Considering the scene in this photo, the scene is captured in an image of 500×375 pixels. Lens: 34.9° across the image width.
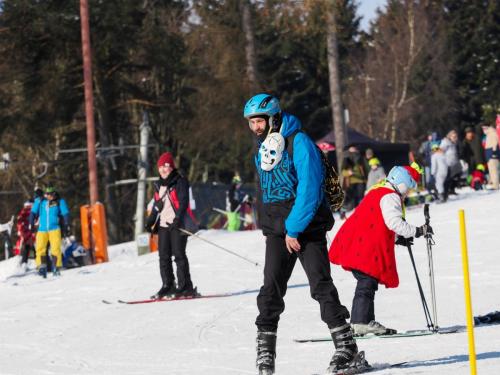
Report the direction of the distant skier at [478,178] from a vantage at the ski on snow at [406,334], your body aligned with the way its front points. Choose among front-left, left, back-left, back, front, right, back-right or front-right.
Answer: left

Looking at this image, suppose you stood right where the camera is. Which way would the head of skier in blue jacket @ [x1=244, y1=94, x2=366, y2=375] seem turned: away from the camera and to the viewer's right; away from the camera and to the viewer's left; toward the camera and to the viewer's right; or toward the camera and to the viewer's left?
toward the camera and to the viewer's left

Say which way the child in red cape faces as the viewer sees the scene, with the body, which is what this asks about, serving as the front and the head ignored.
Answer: to the viewer's right

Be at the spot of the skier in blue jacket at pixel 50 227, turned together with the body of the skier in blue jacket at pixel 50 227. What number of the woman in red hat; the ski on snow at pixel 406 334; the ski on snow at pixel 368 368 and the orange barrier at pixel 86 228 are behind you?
1

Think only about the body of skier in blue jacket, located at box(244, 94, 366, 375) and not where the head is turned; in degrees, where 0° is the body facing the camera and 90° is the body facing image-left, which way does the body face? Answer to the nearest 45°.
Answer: approximately 45°

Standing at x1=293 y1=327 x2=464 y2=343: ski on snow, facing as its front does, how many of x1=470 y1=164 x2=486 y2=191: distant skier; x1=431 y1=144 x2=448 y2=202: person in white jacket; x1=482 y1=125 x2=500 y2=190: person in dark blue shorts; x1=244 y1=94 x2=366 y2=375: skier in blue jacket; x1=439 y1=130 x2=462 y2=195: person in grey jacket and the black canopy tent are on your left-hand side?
5

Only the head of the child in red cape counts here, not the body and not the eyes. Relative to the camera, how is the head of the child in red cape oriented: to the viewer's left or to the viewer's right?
to the viewer's right

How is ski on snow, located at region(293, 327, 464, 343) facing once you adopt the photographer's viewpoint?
facing to the right of the viewer

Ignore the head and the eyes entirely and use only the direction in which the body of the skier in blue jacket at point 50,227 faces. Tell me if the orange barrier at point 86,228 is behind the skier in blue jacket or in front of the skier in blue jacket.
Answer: behind
